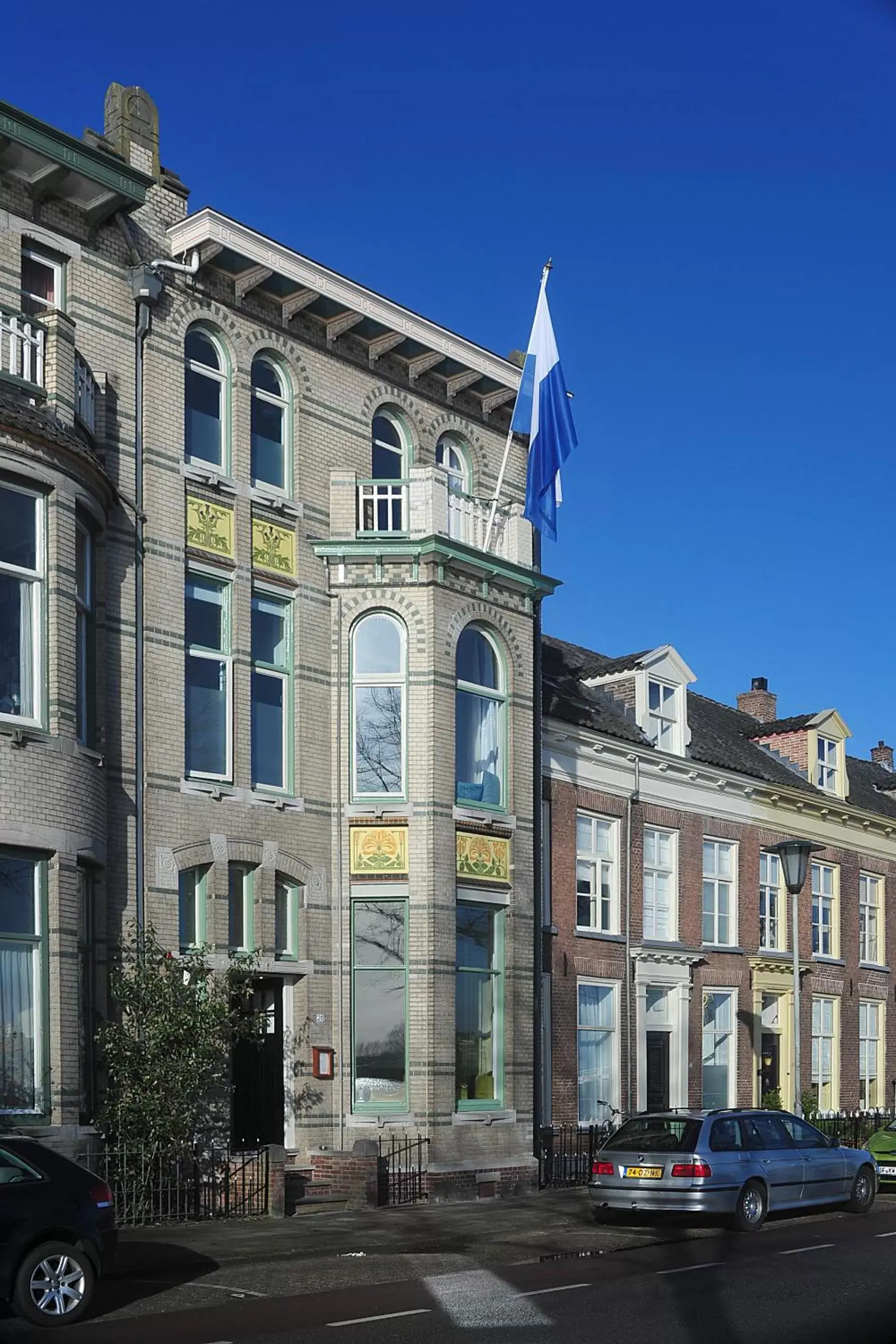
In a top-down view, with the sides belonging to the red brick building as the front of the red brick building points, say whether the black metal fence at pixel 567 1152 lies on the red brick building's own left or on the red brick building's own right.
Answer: on the red brick building's own right

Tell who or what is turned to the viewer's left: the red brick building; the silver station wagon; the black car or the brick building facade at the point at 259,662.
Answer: the black car

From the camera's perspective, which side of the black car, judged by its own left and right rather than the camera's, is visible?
left

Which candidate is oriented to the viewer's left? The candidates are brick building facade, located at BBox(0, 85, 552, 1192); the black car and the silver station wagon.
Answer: the black car

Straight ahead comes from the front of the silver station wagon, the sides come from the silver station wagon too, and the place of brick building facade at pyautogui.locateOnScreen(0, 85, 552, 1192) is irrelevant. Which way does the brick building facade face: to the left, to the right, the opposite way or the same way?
to the right

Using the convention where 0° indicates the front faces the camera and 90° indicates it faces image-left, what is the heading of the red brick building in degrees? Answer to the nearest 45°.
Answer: approximately 315°

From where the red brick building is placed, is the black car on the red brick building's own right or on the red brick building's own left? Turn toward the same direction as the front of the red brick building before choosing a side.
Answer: on the red brick building's own right

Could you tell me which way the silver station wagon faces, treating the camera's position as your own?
facing away from the viewer and to the right of the viewer

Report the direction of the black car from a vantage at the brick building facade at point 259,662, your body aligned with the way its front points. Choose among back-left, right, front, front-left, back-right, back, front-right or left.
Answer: front-right
